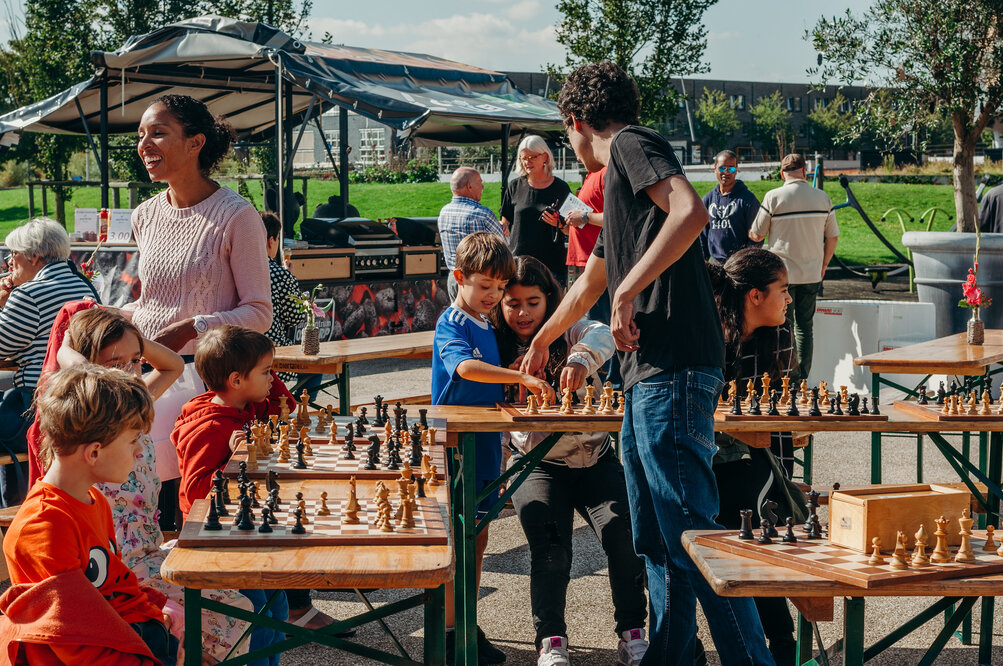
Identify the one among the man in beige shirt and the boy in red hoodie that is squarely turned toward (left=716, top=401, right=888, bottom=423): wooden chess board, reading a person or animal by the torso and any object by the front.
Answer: the boy in red hoodie

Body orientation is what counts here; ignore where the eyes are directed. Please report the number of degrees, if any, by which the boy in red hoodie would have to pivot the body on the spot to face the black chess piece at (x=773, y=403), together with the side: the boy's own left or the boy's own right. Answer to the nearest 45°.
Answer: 0° — they already face it

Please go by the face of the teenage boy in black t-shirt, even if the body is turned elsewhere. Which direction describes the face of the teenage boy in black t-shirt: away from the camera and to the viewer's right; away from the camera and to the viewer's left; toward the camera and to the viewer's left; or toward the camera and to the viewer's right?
away from the camera and to the viewer's left

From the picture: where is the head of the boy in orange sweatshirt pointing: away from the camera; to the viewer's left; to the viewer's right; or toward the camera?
to the viewer's right

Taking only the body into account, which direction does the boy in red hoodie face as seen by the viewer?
to the viewer's right

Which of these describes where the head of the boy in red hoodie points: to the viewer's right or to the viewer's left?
to the viewer's right

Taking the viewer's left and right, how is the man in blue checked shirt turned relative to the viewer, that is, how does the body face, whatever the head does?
facing away from the viewer and to the right of the viewer

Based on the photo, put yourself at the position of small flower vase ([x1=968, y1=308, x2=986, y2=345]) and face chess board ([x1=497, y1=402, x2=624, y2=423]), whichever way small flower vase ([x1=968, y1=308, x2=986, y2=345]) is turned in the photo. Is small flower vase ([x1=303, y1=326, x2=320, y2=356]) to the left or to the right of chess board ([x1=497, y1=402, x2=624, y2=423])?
right

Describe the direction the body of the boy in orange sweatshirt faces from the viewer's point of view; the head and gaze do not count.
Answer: to the viewer's right

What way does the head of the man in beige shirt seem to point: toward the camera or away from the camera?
away from the camera

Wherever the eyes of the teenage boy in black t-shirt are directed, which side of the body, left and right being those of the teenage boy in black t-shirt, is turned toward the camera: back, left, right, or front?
left
